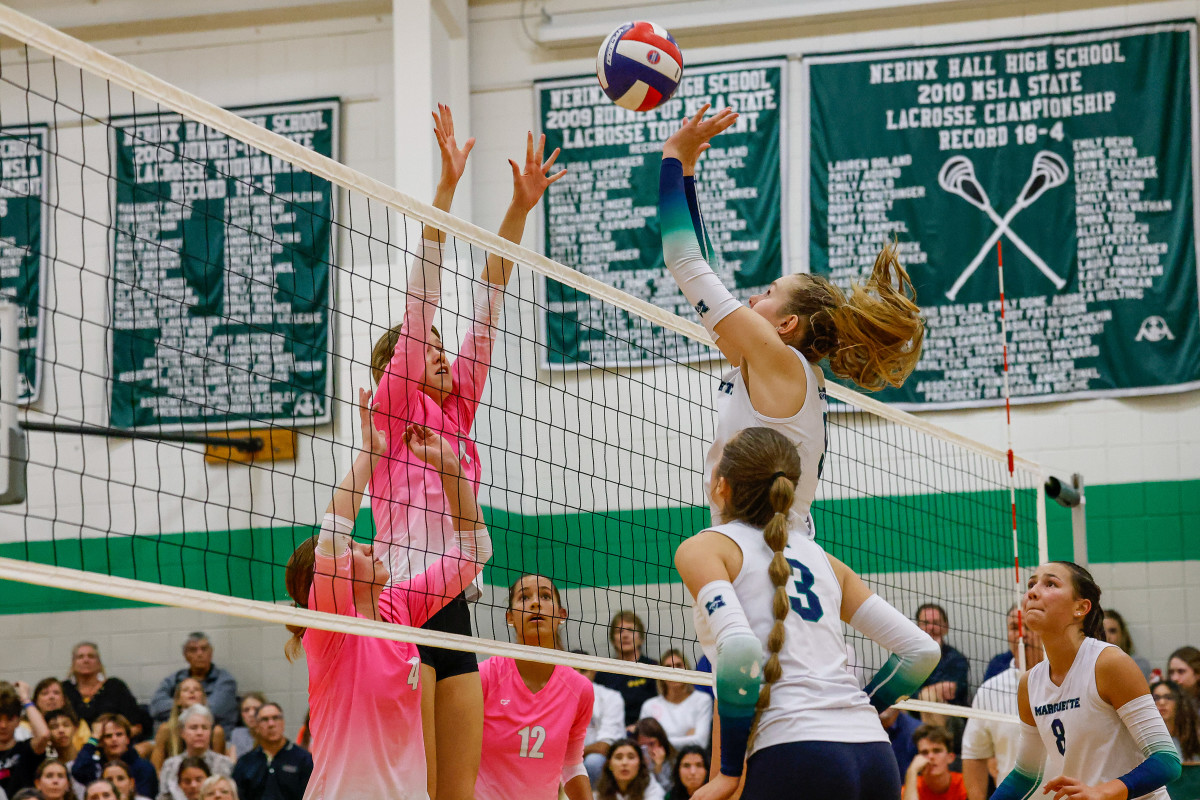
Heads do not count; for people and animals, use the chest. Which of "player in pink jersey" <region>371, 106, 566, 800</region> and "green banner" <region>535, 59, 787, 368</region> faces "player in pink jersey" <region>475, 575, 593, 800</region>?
the green banner

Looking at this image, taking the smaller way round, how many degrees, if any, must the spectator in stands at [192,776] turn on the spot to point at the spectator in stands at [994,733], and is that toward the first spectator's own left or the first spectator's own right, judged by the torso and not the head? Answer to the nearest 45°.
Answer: approximately 45° to the first spectator's own left

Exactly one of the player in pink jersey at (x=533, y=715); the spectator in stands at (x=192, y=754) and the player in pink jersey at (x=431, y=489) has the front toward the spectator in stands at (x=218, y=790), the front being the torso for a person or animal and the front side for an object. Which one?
the spectator in stands at (x=192, y=754)

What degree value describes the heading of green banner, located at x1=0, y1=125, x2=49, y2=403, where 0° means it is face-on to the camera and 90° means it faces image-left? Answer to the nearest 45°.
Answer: approximately 0°

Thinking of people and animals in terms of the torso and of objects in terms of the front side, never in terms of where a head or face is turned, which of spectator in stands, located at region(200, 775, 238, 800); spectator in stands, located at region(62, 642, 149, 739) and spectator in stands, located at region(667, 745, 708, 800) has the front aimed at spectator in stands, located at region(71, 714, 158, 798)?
spectator in stands, located at region(62, 642, 149, 739)

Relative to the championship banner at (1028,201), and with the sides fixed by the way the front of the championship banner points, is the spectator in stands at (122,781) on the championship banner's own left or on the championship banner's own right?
on the championship banner's own right

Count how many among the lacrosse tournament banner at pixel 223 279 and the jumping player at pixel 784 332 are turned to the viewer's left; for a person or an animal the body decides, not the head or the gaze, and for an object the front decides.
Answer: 1
